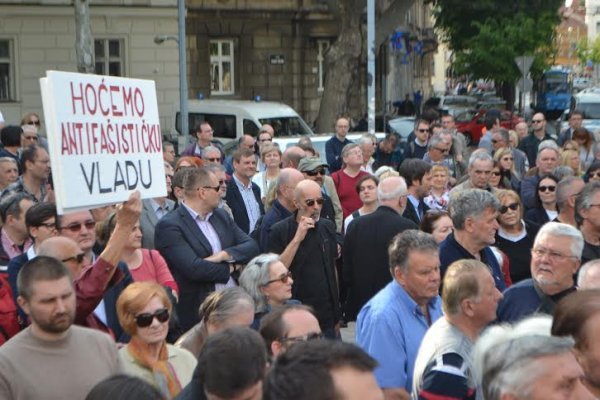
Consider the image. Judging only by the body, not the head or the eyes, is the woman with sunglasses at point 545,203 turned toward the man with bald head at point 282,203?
no

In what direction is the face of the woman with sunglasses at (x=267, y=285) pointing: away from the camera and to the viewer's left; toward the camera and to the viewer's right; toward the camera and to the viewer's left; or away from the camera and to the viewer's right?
toward the camera and to the viewer's right

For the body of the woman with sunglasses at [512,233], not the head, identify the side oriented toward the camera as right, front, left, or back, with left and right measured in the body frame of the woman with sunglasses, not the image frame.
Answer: front

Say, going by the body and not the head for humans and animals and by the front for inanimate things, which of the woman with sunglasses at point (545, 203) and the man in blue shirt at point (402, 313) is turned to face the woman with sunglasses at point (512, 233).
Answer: the woman with sunglasses at point (545, 203)

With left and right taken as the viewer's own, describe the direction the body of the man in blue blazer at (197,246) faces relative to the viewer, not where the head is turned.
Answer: facing the viewer and to the right of the viewer

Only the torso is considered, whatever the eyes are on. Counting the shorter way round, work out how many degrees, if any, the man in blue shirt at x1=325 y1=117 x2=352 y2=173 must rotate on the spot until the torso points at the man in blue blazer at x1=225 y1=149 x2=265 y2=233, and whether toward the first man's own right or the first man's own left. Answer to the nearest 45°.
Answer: approximately 45° to the first man's own right

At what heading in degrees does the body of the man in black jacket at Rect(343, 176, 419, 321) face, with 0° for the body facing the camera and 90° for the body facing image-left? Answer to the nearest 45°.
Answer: approximately 225°

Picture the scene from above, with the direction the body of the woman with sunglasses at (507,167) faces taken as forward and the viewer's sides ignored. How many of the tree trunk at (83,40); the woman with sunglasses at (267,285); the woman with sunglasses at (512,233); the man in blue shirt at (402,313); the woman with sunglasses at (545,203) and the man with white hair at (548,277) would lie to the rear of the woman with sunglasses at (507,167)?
1

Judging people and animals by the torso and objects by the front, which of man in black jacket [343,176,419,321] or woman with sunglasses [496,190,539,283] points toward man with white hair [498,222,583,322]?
the woman with sunglasses

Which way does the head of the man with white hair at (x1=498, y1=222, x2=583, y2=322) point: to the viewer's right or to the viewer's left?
to the viewer's left

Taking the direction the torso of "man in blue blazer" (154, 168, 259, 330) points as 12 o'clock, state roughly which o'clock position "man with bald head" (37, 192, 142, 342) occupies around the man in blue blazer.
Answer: The man with bald head is roughly at 2 o'clock from the man in blue blazer.
